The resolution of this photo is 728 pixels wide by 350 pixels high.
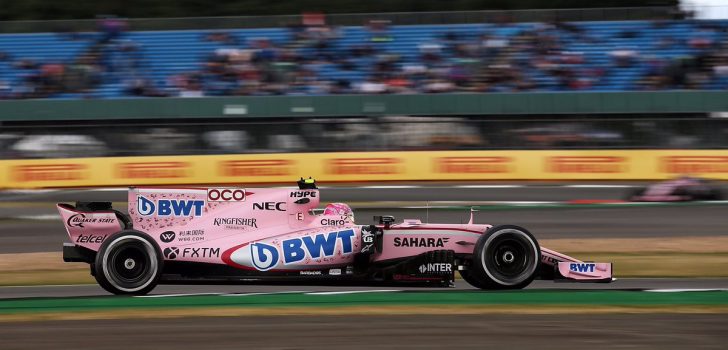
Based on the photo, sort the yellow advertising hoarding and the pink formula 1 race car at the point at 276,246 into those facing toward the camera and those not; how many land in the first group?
1

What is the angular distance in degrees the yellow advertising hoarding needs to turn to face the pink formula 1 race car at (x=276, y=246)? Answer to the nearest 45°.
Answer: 0° — it already faces it

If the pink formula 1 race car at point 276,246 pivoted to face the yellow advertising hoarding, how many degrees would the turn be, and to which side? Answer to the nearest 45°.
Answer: approximately 90° to its left

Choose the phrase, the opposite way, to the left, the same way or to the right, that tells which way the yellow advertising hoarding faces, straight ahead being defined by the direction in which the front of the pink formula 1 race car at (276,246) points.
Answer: to the right

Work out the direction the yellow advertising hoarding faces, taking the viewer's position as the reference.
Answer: facing the viewer

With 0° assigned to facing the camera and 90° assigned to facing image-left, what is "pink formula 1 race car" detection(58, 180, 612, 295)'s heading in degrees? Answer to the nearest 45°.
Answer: approximately 270°

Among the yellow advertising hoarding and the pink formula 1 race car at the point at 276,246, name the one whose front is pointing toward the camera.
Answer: the yellow advertising hoarding
